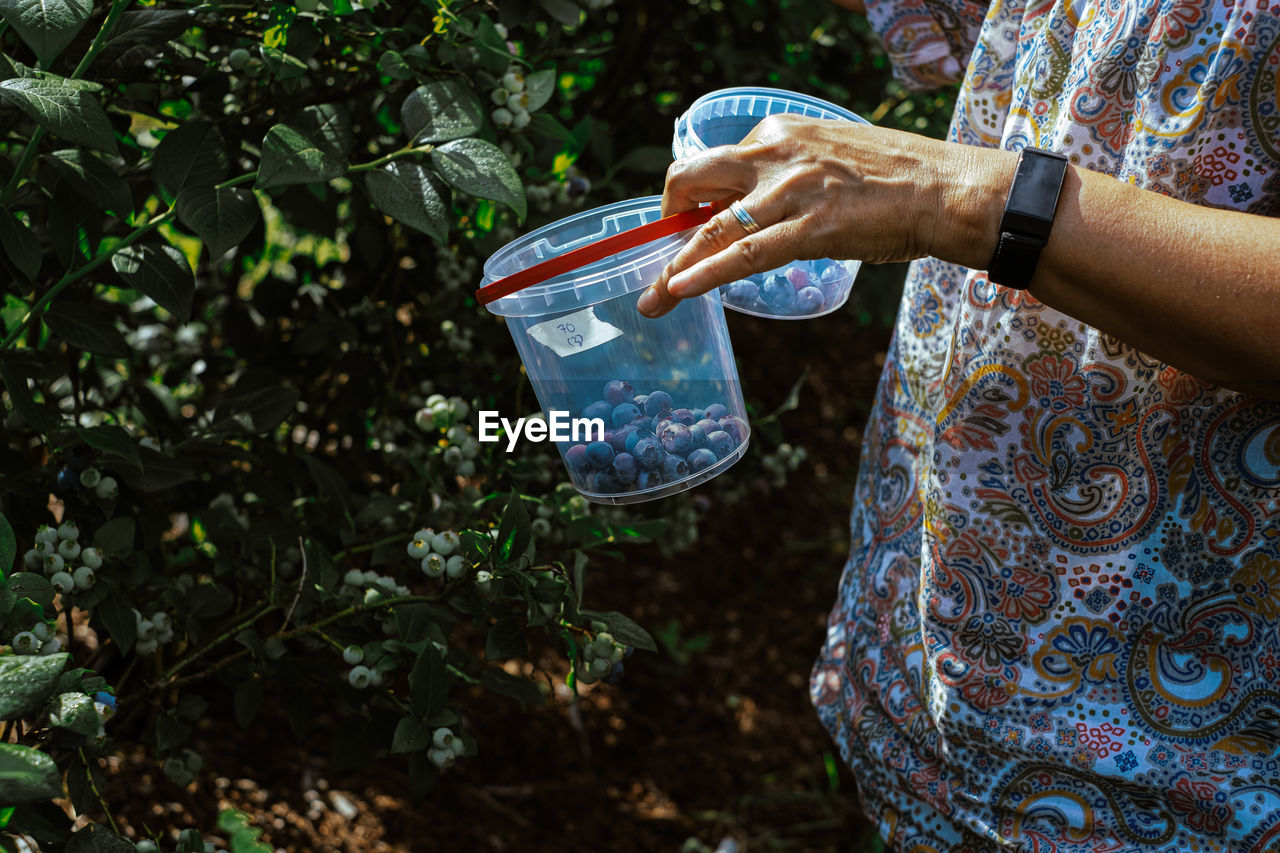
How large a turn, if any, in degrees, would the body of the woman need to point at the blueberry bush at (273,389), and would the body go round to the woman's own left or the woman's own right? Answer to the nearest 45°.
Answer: approximately 45° to the woman's own right

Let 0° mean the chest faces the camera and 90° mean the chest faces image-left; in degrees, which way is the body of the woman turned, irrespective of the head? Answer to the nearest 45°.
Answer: approximately 45°
